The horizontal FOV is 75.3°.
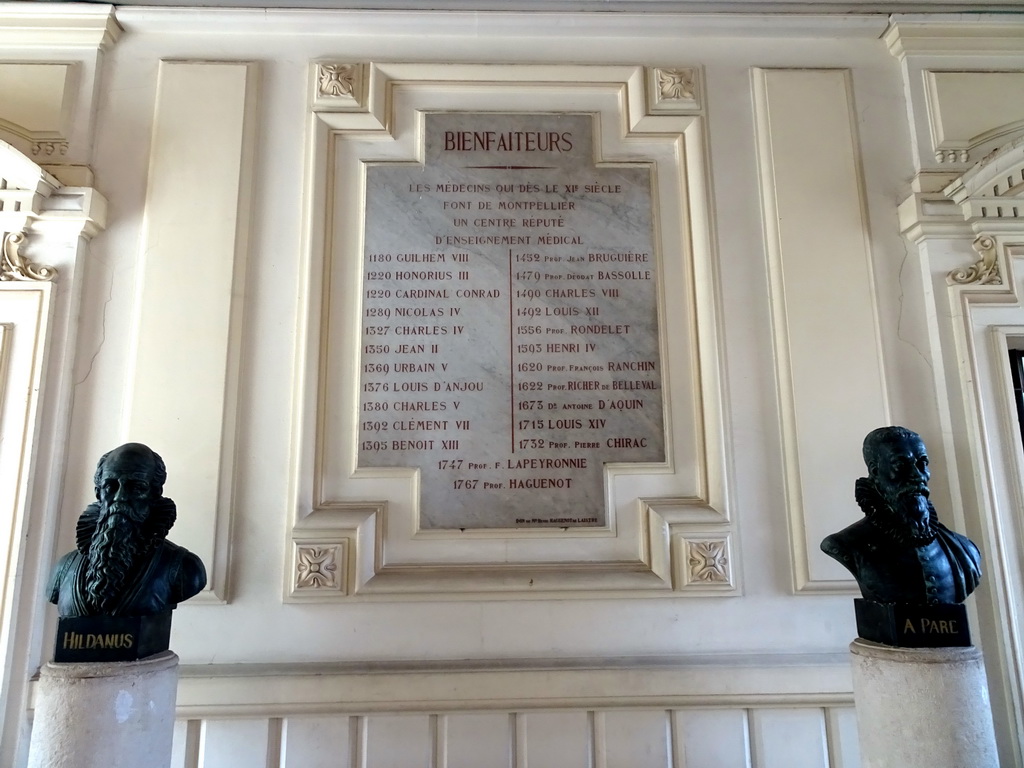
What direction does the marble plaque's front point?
toward the camera

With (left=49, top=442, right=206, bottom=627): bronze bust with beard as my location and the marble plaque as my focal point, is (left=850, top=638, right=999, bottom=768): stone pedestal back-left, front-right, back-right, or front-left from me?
front-right

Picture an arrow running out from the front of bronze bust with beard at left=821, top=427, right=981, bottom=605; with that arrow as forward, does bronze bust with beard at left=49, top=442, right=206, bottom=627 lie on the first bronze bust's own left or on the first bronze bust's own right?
on the first bronze bust's own right

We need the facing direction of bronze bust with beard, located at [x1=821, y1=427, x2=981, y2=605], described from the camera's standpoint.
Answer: facing the viewer and to the right of the viewer

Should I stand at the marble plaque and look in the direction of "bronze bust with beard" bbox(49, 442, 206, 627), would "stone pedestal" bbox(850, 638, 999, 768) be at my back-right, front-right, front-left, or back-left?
back-left

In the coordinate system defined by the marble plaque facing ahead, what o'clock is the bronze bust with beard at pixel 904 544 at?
The bronze bust with beard is roughly at 10 o'clock from the marble plaque.

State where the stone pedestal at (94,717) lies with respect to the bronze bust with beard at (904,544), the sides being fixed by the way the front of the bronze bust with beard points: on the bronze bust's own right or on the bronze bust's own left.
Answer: on the bronze bust's own right

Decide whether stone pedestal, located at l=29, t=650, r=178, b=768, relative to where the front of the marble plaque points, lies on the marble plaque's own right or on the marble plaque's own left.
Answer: on the marble plaque's own right

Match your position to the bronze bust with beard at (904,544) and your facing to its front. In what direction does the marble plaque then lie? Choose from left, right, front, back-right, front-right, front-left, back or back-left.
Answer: back-right

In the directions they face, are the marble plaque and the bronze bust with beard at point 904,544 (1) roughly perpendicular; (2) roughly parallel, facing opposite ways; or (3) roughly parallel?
roughly parallel

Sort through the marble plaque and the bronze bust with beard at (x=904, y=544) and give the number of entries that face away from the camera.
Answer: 0
